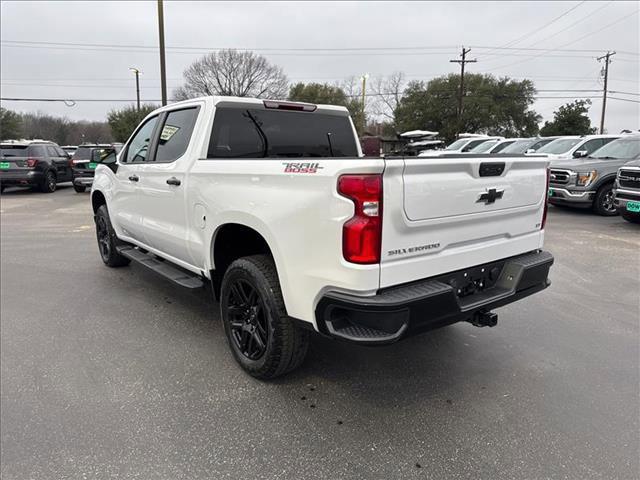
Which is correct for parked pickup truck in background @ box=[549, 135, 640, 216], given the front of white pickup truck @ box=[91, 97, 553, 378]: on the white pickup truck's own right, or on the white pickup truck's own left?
on the white pickup truck's own right

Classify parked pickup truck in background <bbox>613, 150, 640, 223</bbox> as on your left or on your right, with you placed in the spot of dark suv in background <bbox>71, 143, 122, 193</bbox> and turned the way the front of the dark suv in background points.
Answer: on your right

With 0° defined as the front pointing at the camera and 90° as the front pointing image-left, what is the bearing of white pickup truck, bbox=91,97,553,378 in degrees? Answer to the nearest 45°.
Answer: approximately 135°

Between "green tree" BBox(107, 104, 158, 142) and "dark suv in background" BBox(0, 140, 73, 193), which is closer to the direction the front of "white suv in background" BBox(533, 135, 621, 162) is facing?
the dark suv in background

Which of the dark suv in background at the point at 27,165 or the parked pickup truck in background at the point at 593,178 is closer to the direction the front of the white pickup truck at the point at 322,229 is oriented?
the dark suv in background

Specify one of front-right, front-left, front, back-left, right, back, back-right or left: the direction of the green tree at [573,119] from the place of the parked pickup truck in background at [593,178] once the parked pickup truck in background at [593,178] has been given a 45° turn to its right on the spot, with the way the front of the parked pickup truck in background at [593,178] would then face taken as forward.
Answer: right

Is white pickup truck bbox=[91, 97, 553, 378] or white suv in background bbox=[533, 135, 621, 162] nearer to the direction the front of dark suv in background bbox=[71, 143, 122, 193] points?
the white suv in background

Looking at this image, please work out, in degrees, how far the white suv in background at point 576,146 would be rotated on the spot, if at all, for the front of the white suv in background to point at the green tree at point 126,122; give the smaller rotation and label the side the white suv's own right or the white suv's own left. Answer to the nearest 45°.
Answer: approximately 90° to the white suv's own right

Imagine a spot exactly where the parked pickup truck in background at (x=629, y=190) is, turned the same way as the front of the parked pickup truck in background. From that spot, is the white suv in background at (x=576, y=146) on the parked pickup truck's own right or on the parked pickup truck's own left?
on the parked pickup truck's own right
